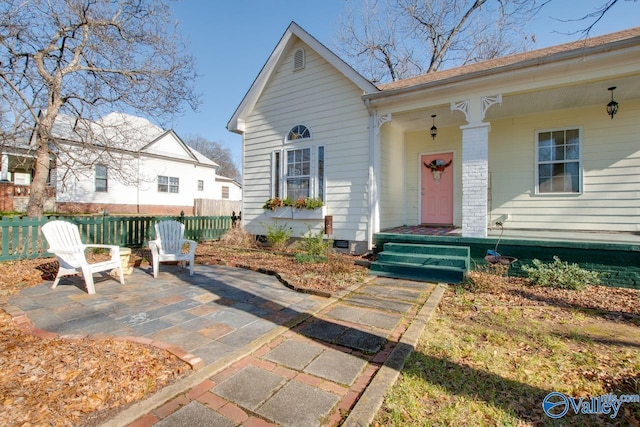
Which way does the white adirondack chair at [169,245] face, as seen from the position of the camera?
facing the viewer

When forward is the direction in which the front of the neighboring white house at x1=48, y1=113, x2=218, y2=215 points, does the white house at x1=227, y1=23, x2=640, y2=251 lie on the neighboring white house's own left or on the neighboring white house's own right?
on the neighboring white house's own left

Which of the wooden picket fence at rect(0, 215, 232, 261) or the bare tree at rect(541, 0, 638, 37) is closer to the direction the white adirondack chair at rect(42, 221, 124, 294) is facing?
the bare tree

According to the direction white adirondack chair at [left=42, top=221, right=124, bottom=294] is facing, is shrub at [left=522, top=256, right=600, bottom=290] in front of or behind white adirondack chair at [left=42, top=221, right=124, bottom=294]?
in front

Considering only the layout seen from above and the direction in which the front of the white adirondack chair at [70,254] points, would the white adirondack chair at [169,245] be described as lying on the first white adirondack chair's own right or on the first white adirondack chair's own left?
on the first white adirondack chair's own left

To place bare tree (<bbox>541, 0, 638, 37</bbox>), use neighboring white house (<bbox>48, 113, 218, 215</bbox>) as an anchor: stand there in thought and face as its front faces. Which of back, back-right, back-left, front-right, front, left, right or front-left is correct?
left

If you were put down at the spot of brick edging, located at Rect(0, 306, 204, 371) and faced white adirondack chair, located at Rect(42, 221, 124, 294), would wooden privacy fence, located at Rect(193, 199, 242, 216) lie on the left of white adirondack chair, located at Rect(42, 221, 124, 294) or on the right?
right

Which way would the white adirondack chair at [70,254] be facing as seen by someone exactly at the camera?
facing the viewer and to the right of the viewer

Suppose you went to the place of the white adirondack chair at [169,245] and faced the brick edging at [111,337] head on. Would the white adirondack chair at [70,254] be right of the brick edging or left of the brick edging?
right
